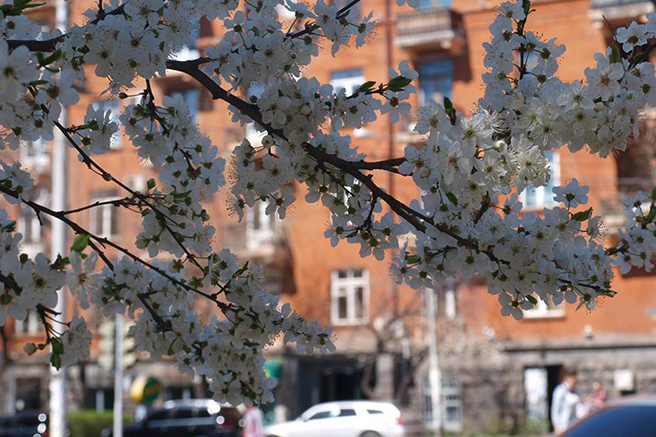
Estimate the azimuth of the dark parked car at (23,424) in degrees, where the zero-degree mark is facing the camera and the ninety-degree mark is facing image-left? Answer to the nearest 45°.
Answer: approximately 90°

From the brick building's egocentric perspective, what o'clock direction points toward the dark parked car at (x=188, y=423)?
The dark parked car is roughly at 2 o'clock from the brick building.

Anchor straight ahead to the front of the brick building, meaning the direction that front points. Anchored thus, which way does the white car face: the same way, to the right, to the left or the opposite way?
to the right

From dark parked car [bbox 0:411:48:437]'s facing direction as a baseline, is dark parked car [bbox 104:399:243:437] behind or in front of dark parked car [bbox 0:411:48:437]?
behind

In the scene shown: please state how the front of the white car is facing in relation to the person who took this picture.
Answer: facing to the left of the viewer

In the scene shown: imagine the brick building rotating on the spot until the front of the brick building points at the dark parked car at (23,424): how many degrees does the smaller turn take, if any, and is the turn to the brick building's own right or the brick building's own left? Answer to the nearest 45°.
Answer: approximately 45° to the brick building's own right

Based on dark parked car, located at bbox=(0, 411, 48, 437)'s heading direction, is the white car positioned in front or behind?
behind

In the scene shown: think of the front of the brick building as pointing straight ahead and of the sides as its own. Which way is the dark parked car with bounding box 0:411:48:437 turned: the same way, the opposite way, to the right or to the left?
to the right

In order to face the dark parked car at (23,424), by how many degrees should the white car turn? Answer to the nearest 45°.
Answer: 0° — it already faces it
